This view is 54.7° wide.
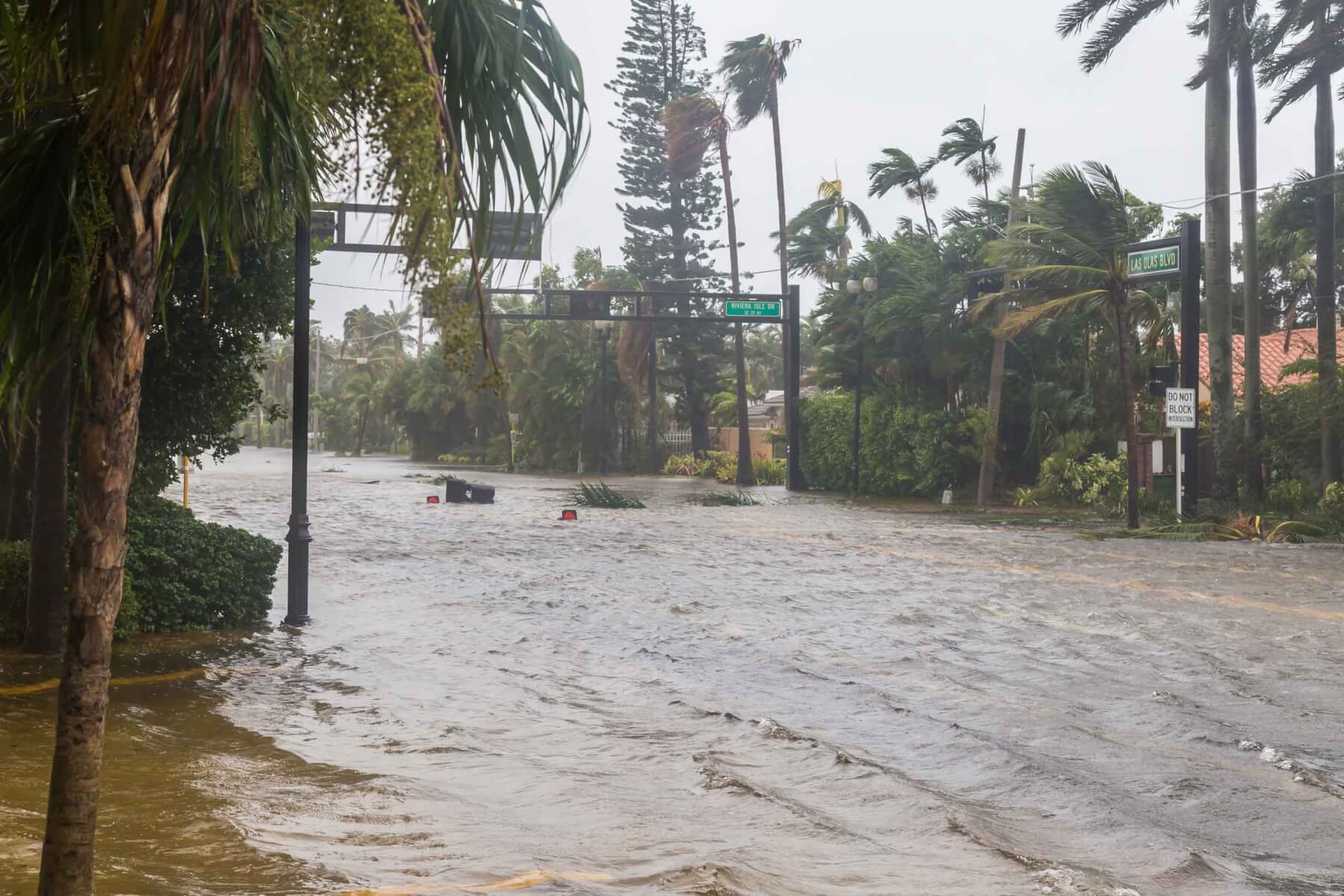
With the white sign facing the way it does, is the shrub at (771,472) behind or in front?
behind

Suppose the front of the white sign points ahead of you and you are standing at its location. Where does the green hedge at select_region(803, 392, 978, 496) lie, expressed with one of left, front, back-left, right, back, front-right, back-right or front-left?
back-right

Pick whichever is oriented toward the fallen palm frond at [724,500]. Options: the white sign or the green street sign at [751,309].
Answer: the green street sign

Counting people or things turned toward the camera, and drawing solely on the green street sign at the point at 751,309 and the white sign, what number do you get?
2

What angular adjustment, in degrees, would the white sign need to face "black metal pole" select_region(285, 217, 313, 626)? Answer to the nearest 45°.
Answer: approximately 45° to its right

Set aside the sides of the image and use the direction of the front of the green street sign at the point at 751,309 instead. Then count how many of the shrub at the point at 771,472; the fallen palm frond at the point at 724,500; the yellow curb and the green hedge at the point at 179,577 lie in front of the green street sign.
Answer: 3

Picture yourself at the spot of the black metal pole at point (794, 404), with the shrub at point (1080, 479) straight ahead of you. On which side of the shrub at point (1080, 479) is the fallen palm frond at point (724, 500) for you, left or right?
right

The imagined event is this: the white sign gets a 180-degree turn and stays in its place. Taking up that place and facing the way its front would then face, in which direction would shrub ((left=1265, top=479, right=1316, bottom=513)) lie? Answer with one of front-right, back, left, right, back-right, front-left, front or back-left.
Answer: front-right

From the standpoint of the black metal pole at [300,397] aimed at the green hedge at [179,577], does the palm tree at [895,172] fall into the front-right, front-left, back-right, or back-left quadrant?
back-right

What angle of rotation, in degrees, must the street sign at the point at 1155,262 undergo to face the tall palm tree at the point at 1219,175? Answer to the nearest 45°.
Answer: approximately 180°

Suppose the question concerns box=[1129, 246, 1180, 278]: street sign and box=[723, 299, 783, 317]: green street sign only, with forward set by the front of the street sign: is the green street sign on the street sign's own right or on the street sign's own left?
on the street sign's own right

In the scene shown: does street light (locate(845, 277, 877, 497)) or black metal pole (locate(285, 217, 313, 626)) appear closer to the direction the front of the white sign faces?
the black metal pole

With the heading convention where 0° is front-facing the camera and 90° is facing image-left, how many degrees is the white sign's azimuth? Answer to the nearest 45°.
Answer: approximately 0°

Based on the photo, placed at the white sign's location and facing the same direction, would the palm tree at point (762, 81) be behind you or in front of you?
behind

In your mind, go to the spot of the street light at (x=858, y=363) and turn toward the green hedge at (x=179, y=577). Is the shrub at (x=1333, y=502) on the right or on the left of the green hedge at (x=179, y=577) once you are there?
left
